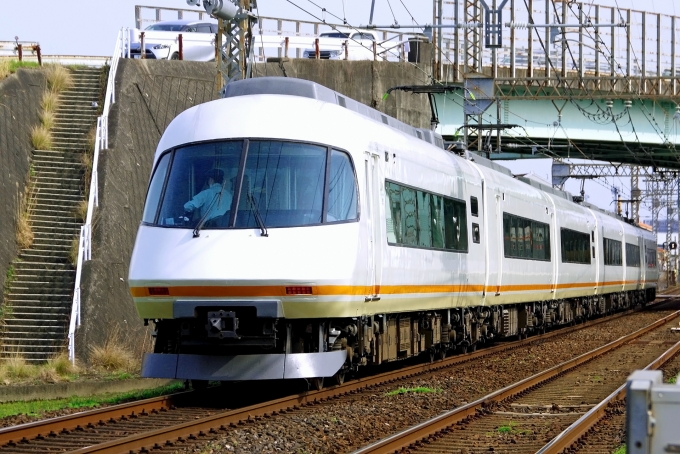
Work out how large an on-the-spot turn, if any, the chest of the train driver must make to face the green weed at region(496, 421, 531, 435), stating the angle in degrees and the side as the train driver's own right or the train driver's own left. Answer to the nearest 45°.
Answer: approximately 90° to the train driver's own left

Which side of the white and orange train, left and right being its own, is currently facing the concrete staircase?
right

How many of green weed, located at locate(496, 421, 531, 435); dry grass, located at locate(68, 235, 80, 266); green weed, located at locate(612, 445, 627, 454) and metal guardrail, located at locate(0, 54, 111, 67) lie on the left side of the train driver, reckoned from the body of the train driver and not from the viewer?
2

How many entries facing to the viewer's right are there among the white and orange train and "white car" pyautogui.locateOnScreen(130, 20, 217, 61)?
0

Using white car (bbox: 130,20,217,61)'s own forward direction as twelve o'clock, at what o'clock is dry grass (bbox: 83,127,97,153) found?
The dry grass is roughly at 11 o'clock from the white car.

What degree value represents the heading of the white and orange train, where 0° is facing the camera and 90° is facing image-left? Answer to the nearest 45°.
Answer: approximately 45°

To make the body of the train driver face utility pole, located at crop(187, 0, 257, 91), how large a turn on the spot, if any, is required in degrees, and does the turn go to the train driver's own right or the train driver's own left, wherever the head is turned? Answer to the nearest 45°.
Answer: approximately 135° to the train driver's own right

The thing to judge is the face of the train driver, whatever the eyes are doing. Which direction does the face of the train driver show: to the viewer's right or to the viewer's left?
to the viewer's left

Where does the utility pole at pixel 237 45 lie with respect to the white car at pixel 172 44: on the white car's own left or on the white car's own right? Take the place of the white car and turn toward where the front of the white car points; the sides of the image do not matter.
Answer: on the white car's own left

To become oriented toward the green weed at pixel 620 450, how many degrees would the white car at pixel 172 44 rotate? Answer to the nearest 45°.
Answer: approximately 45° to its left

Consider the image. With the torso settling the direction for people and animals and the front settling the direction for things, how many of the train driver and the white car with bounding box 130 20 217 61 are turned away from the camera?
0
